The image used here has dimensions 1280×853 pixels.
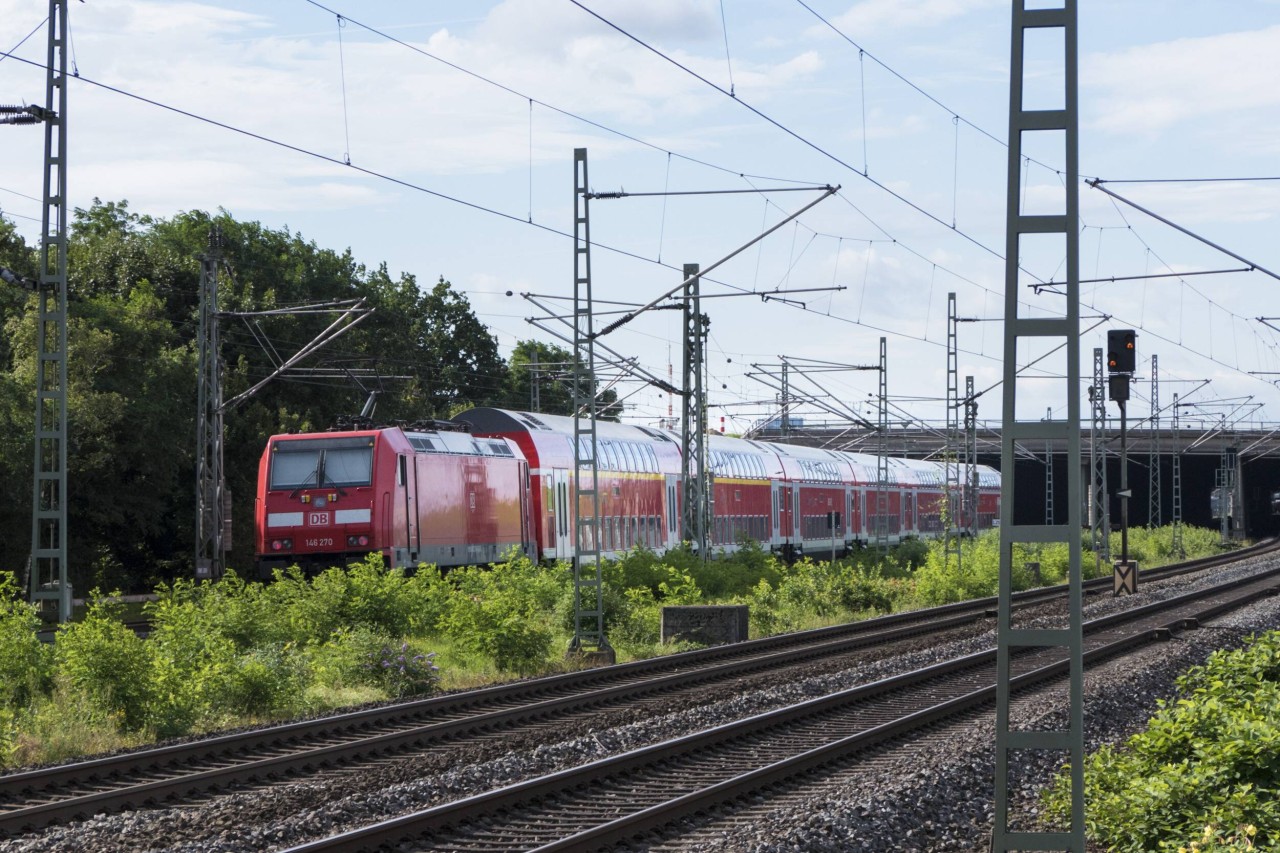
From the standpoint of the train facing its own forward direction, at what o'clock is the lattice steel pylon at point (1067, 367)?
The lattice steel pylon is roughly at 10 o'clock from the train.

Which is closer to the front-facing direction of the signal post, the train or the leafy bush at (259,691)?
the leafy bush

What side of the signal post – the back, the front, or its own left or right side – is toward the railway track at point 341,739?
front

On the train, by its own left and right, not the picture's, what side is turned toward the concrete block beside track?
left

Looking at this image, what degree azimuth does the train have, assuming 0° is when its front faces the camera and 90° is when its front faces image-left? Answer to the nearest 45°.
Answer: approximately 45°

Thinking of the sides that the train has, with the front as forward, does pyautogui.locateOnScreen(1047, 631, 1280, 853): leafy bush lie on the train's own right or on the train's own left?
on the train's own left

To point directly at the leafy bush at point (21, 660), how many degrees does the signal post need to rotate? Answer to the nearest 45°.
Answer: approximately 45° to its right

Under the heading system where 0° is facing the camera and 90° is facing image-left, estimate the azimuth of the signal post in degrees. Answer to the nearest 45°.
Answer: approximately 0°

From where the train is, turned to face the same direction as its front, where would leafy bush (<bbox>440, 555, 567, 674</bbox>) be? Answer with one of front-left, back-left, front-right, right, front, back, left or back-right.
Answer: front-left

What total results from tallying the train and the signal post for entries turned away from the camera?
0

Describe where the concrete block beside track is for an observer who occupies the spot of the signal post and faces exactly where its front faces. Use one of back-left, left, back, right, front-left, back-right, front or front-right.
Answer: front-right

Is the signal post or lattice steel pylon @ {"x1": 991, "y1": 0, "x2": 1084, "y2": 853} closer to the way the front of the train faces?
the lattice steel pylon
